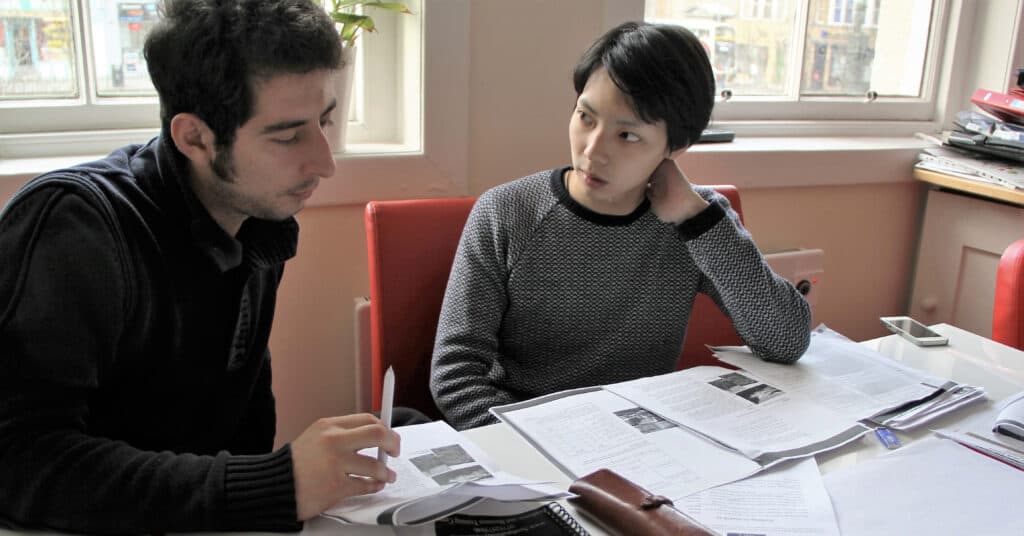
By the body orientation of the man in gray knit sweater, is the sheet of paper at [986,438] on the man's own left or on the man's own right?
on the man's own left

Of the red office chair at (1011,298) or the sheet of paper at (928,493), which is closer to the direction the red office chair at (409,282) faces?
the sheet of paper

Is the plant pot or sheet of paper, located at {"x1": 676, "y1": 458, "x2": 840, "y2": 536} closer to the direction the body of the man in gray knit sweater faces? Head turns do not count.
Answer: the sheet of paper

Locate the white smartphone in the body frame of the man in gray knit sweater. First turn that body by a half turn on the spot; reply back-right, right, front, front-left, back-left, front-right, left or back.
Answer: right

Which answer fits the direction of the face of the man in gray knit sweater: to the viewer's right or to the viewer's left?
to the viewer's left

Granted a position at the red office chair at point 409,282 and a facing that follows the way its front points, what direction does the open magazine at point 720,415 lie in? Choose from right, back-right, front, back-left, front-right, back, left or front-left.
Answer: front-left

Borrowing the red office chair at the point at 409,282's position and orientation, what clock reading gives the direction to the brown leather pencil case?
The brown leather pencil case is roughly at 11 o'clock from the red office chair.

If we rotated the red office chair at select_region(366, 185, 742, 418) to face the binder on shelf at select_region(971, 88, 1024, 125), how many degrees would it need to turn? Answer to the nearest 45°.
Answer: approximately 135° to its left

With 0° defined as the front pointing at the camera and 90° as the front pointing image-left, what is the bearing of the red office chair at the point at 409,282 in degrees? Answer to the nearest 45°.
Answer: approximately 0°
